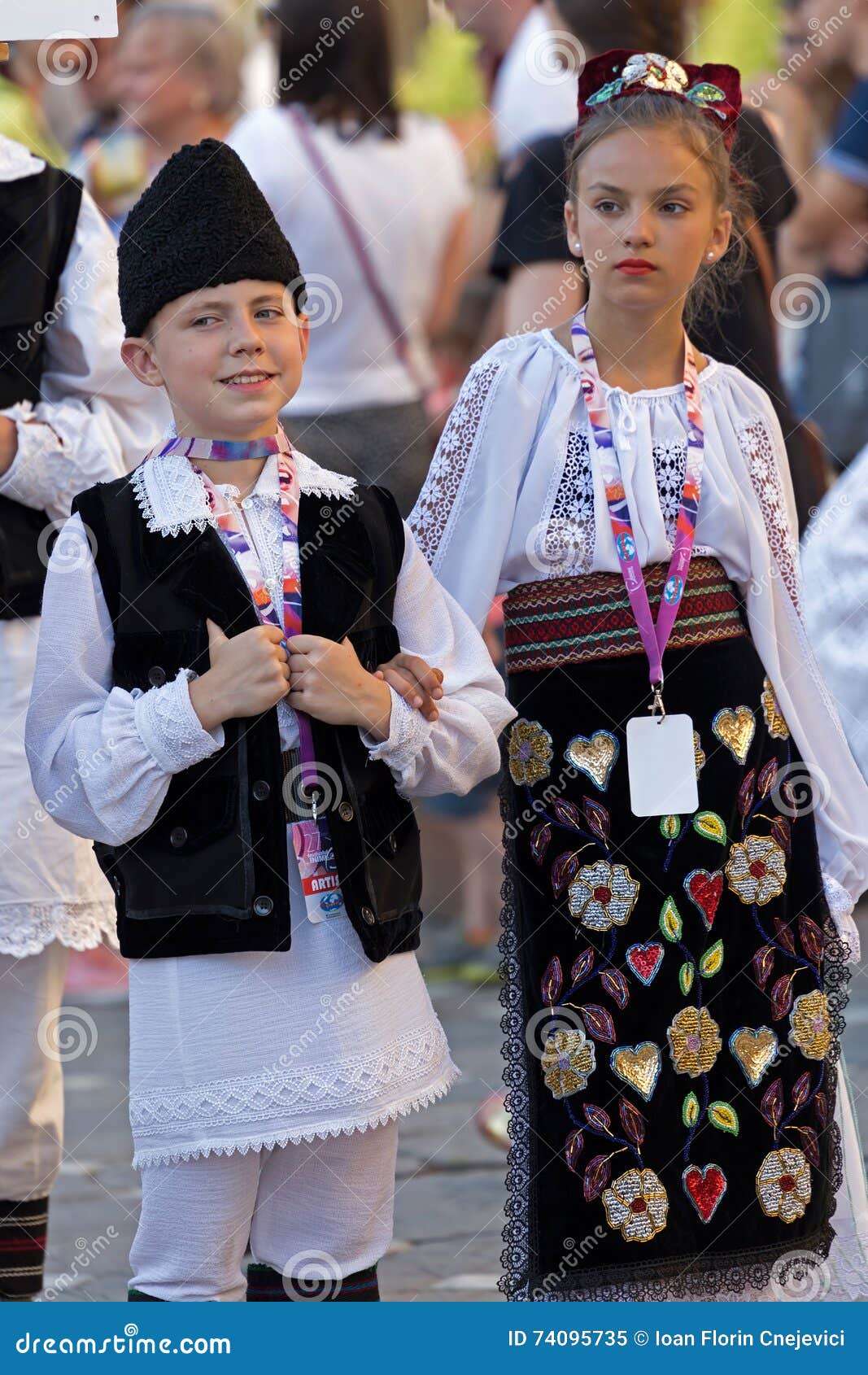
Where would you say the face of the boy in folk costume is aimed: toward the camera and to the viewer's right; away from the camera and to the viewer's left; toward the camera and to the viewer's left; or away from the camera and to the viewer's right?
toward the camera and to the viewer's right

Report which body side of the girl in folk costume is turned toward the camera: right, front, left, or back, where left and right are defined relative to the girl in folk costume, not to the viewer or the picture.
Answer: front

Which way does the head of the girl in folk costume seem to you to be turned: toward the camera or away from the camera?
toward the camera

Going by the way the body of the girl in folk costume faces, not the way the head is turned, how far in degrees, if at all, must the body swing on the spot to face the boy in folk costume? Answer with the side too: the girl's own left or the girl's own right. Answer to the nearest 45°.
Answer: approximately 45° to the girl's own right
